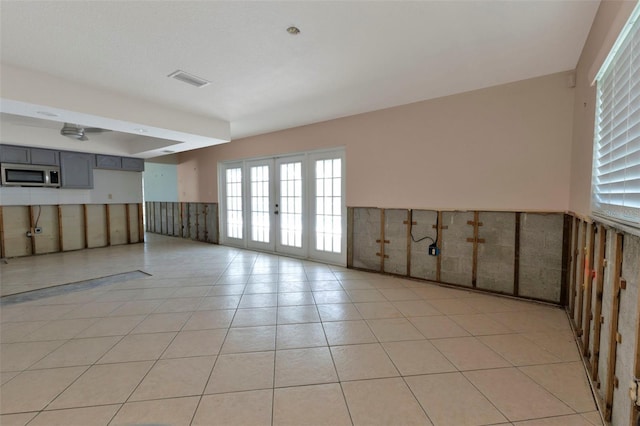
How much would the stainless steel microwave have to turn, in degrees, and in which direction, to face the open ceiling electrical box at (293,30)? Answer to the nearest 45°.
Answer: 0° — it already faces it

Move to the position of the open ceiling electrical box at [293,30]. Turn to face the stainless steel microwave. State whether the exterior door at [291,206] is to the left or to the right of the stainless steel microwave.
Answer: right

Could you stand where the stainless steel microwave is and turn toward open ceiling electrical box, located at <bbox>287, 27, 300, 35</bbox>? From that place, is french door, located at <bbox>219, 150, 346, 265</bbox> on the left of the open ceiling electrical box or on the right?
left

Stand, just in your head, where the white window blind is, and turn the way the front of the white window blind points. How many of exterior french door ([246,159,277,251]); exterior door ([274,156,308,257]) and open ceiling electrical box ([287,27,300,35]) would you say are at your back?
0

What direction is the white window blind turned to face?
to the viewer's left

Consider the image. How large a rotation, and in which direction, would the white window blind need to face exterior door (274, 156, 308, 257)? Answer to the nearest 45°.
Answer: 0° — it already faces it

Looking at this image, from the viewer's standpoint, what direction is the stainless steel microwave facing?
toward the camera

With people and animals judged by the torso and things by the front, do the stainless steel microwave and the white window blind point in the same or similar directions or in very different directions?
very different directions

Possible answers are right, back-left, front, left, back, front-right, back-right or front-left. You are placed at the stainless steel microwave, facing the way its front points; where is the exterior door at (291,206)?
front-left

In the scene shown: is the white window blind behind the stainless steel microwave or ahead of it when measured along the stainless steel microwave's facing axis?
ahead

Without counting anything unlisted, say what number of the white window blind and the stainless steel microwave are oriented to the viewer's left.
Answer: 1

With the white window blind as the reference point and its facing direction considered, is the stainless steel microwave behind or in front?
in front

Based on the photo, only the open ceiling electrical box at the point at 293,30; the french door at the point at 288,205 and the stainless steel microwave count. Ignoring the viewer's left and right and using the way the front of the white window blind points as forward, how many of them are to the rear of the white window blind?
0

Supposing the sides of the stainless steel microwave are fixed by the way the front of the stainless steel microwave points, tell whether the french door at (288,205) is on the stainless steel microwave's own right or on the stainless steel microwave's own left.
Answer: on the stainless steel microwave's own left
